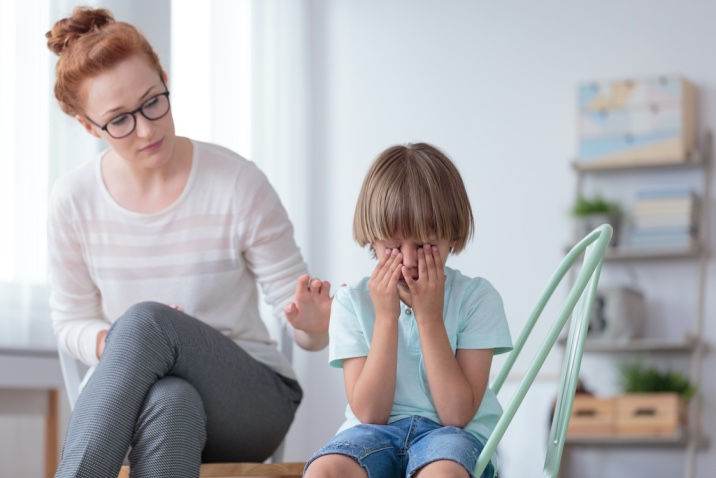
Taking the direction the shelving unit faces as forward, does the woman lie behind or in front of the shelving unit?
in front

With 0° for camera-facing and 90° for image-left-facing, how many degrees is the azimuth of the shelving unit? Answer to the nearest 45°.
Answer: approximately 0°
